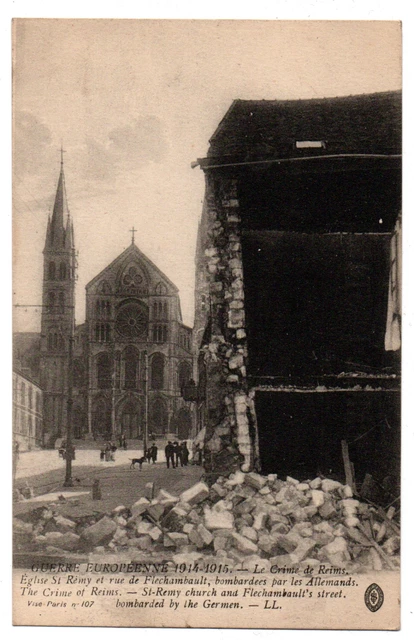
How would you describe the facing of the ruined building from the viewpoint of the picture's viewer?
facing the viewer
